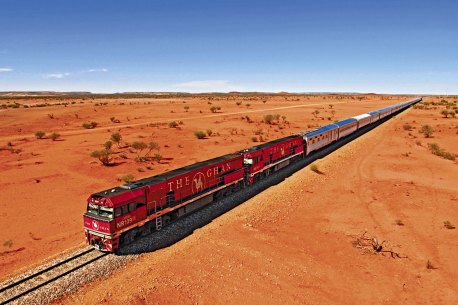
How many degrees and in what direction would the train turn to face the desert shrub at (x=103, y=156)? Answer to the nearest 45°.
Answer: approximately 90° to its right

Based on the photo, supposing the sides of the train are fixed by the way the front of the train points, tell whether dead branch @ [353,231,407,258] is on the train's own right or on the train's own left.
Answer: on the train's own left

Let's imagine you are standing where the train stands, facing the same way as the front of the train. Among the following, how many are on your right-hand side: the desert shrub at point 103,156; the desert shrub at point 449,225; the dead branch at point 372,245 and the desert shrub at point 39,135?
2

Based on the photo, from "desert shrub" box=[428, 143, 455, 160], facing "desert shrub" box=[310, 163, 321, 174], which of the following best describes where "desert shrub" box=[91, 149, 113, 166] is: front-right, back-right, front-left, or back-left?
front-right

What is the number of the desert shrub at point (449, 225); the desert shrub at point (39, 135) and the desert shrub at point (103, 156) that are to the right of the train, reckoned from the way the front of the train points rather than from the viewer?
2

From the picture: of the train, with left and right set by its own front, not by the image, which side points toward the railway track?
front

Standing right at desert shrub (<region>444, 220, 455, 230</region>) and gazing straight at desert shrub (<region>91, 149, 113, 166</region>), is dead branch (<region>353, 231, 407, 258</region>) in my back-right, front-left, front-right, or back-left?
front-left

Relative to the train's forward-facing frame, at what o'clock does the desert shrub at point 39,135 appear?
The desert shrub is roughly at 3 o'clock from the train.
